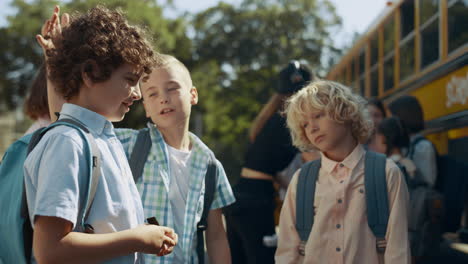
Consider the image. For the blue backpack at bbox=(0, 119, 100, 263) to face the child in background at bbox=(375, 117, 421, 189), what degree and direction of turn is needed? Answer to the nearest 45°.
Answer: approximately 135° to its right

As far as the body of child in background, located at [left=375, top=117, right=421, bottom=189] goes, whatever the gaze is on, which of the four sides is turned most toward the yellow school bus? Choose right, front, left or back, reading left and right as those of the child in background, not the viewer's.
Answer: right

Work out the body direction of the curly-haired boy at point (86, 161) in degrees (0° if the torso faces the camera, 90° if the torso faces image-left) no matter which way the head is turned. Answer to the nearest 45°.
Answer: approximately 270°

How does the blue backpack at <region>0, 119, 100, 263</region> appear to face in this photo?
to the viewer's left

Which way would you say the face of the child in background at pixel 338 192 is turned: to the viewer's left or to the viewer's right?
to the viewer's left

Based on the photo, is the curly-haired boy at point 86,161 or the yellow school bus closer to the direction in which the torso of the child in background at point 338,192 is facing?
the curly-haired boy
